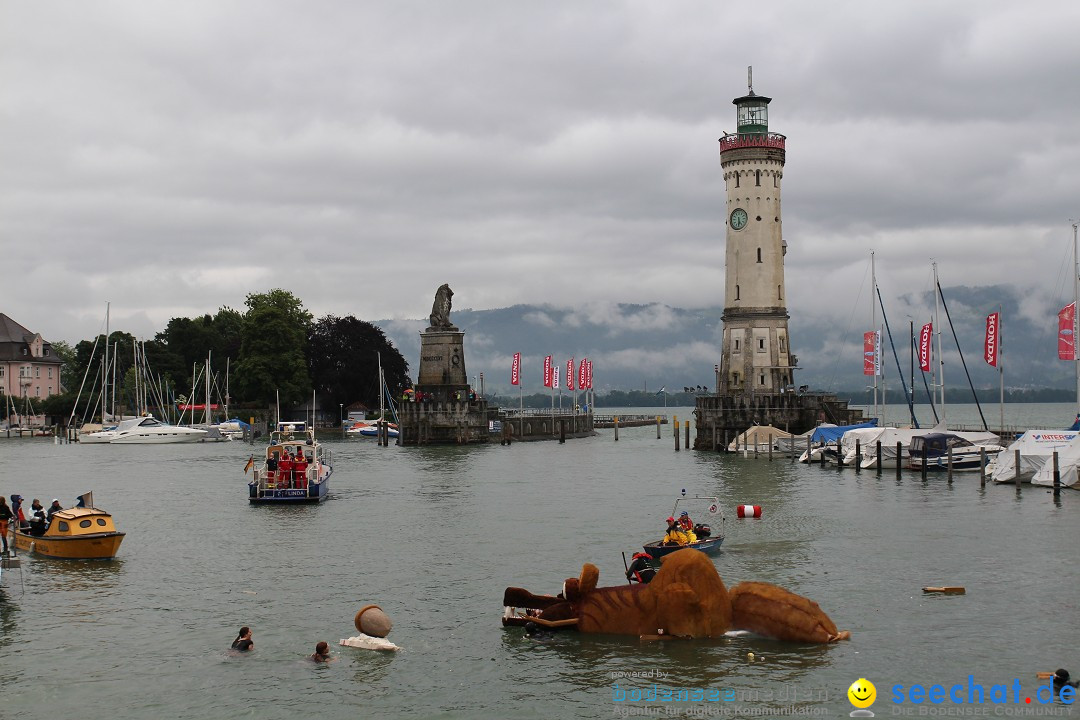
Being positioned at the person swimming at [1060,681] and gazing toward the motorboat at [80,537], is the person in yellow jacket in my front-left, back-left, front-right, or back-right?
front-right

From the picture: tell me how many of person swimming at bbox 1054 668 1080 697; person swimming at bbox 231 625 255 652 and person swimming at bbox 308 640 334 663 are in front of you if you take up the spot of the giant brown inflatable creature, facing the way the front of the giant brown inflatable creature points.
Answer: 2

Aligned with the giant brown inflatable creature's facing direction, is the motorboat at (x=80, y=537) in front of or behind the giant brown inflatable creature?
in front

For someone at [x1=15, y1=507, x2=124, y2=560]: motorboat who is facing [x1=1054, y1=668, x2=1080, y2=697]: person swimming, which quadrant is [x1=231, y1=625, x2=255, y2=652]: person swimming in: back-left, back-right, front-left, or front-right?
front-right

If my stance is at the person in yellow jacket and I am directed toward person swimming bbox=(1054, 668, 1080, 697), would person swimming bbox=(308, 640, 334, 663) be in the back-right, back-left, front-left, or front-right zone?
front-right

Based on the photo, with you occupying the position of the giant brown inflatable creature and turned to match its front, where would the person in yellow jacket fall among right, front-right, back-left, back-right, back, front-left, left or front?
right

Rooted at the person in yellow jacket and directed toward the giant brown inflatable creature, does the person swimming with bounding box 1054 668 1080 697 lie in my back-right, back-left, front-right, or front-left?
front-left

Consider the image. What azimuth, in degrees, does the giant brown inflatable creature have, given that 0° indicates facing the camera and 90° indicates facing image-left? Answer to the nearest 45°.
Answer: approximately 90°

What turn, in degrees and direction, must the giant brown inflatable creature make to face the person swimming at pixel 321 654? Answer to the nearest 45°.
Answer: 0° — it already faces them

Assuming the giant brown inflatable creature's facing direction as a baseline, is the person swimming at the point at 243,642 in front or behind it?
in front

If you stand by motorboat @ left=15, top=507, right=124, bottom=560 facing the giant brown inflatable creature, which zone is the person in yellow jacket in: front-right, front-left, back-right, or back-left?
front-left

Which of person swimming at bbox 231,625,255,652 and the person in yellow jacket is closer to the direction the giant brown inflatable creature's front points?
the person swimming

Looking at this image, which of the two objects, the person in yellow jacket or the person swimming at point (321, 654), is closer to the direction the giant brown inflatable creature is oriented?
the person swimming

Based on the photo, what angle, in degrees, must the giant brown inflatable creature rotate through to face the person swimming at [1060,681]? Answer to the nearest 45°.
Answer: approximately 135° to its left

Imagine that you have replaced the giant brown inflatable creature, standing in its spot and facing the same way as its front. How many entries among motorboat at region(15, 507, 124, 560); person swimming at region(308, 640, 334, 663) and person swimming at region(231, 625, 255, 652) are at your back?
0

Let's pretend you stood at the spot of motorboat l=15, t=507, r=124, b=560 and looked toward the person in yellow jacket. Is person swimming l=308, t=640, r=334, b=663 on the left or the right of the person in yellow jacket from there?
right
